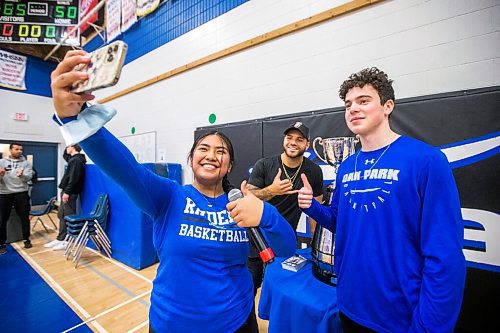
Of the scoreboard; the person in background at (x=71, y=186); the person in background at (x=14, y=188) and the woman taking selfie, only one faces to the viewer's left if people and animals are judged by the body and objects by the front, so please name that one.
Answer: the person in background at (x=71, y=186)

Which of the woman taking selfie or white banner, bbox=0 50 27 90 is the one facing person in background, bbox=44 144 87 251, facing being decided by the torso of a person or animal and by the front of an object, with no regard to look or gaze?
the white banner

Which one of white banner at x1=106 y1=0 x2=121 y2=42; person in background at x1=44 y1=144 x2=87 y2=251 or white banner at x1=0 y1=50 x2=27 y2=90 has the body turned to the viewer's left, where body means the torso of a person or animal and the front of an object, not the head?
the person in background

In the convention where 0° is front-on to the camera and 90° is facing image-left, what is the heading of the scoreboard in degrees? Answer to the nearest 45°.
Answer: approximately 0°

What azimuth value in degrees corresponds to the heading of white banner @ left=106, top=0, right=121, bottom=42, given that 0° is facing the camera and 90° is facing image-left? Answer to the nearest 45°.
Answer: approximately 315°

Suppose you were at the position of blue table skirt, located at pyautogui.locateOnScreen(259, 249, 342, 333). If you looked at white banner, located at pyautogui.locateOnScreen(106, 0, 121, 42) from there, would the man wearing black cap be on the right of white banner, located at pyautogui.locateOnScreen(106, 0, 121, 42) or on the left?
right

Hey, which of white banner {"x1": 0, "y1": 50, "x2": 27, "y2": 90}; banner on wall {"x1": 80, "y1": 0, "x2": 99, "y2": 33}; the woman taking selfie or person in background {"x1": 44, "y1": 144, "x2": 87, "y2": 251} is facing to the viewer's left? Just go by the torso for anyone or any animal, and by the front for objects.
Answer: the person in background

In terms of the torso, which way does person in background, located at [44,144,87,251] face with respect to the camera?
to the viewer's left

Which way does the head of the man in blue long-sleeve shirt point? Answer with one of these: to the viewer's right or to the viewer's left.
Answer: to the viewer's left

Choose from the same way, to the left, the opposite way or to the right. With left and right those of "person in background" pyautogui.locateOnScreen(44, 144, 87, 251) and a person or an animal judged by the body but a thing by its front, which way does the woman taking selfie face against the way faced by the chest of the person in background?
to the left

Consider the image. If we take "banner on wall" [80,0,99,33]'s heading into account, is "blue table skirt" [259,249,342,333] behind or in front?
in front

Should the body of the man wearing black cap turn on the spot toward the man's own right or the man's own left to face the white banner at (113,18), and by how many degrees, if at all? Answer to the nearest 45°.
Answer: approximately 135° to the man's own right
